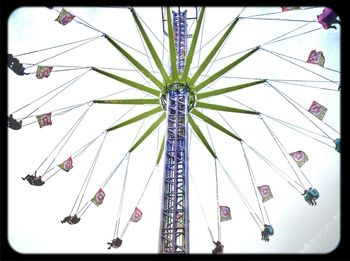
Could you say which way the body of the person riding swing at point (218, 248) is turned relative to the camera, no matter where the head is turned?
to the viewer's left

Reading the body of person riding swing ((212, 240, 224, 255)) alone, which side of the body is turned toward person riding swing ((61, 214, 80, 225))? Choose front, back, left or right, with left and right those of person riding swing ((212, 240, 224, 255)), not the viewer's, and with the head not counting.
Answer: front

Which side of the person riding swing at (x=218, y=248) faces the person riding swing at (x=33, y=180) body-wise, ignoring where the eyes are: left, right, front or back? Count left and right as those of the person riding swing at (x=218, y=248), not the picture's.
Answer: front

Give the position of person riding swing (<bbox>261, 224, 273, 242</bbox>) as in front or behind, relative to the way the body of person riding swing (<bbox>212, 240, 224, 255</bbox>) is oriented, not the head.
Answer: behind

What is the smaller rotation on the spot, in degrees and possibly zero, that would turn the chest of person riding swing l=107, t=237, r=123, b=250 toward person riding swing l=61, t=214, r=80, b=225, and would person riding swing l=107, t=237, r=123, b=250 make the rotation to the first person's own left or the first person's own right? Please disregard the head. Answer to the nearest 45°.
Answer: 0° — they already face them

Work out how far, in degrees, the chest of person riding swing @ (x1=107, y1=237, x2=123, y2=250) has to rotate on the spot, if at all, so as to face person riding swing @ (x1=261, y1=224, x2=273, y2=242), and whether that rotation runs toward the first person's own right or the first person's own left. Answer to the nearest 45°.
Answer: approximately 180°

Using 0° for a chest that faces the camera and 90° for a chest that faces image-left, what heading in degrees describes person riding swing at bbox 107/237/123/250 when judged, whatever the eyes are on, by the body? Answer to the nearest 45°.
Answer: approximately 90°

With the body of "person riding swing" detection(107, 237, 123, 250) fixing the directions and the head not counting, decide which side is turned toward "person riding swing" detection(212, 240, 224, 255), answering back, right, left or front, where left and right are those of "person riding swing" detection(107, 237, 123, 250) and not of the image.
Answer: back
